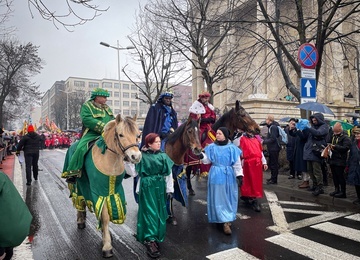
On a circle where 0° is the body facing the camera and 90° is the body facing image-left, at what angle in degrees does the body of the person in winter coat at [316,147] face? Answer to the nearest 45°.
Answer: approximately 45°

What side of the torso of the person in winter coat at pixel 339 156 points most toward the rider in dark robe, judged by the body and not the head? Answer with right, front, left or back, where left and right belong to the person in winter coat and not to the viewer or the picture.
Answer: front

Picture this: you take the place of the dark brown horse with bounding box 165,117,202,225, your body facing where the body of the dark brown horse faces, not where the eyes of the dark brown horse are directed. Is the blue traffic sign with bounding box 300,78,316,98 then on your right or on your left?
on your left

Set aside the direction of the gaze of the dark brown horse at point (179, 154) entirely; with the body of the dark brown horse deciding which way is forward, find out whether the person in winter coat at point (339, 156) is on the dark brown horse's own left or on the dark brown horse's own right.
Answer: on the dark brown horse's own left

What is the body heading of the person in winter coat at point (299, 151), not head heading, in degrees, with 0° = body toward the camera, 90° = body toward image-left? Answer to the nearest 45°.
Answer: approximately 90°

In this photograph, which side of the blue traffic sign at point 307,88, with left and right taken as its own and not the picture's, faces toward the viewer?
front

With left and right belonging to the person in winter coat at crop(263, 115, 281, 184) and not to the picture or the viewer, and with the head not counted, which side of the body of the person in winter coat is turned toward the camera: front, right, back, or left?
left

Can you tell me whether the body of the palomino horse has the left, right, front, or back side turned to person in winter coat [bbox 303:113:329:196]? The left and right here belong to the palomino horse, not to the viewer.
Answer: left

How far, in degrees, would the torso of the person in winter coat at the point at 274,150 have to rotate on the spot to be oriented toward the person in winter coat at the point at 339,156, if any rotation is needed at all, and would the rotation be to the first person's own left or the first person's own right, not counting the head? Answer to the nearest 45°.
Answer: approximately 135° to the first person's own left

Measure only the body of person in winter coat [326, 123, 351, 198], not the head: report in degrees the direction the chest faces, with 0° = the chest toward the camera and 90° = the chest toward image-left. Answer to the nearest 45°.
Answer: approximately 45°

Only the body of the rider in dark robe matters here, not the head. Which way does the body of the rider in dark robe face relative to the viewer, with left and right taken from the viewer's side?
facing the viewer and to the right of the viewer
